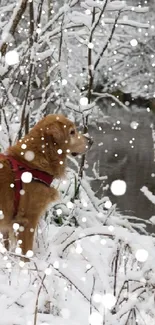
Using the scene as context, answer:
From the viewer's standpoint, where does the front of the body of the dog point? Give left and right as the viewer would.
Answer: facing to the right of the viewer

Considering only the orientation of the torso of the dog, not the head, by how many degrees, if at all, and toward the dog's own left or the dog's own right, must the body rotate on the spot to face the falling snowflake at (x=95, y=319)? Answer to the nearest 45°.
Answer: approximately 90° to the dog's own right

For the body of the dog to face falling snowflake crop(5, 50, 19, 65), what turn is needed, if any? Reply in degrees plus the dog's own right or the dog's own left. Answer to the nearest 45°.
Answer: approximately 90° to the dog's own left

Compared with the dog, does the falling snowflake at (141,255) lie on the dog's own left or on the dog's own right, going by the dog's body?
on the dog's own right

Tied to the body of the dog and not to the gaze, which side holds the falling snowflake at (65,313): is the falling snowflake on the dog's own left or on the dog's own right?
on the dog's own right

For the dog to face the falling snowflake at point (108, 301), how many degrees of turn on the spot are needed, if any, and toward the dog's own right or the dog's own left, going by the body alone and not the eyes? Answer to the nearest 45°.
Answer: approximately 90° to the dog's own right
